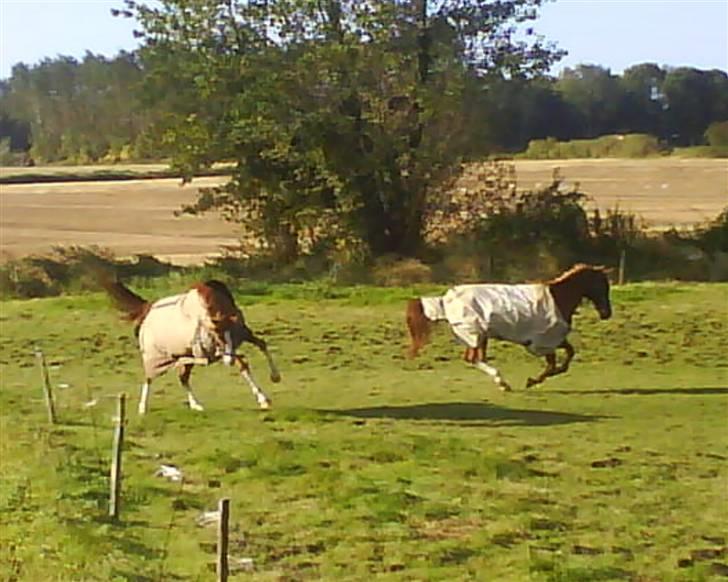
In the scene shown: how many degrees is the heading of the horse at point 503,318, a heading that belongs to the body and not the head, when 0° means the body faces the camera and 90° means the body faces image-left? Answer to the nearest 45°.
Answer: approximately 270°

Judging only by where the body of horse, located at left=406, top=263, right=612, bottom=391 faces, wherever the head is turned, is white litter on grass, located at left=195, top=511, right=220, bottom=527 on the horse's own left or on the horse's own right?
on the horse's own right

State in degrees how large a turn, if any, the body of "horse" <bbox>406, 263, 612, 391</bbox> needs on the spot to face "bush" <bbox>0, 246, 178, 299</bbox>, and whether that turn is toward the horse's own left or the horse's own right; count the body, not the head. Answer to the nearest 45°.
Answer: approximately 135° to the horse's own left

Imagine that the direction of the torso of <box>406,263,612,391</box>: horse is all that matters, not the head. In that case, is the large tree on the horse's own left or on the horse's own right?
on the horse's own left

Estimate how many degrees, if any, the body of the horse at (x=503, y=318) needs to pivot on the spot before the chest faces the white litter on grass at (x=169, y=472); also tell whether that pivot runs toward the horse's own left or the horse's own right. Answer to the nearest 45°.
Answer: approximately 135° to the horse's own right

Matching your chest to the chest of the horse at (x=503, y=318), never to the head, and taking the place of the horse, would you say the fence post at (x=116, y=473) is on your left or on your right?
on your right

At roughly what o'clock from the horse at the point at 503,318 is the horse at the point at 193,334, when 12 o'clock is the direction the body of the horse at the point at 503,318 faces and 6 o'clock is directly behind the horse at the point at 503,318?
the horse at the point at 193,334 is roughly at 5 o'clock from the horse at the point at 503,318.
